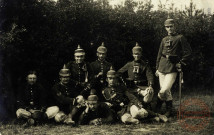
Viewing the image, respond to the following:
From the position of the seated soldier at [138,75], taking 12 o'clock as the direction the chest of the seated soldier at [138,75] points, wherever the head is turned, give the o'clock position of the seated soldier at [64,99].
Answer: the seated soldier at [64,99] is roughly at 2 o'clock from the seated soldier at [138,75].

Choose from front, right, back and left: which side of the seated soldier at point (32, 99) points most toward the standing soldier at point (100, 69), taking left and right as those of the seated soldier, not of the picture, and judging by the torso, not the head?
left

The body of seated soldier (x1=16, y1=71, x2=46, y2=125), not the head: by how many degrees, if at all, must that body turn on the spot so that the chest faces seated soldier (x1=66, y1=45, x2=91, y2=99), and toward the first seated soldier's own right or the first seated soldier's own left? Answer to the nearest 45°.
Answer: approximately 90° to the first seated soldier's own left

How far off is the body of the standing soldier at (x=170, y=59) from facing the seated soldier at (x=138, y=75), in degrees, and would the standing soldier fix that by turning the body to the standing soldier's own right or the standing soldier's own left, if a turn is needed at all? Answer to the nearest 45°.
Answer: approximately 45° to the standing soldier's own right

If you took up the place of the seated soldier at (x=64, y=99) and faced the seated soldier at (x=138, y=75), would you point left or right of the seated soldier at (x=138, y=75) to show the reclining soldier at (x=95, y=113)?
right
